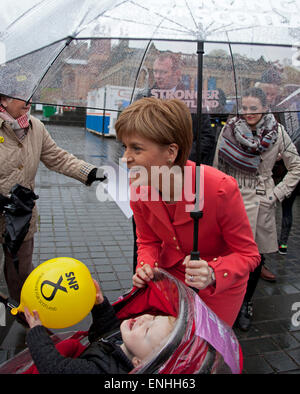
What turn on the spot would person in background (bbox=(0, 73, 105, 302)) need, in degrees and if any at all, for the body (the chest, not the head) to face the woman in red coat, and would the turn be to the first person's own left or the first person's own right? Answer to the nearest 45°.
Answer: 0° — they already face them

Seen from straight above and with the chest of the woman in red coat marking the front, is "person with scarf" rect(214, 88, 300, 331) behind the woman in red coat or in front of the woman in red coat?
behind

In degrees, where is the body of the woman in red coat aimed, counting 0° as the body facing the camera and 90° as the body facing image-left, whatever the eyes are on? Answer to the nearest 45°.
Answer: approximately 45°

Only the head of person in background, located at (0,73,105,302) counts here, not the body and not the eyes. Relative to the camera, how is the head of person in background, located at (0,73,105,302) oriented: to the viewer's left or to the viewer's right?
to the viewer's right

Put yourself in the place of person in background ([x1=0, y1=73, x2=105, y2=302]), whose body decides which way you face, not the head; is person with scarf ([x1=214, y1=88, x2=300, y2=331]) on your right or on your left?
on your left

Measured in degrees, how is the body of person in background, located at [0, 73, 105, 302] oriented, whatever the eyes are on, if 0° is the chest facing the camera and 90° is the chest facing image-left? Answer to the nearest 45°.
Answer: approximately 315°

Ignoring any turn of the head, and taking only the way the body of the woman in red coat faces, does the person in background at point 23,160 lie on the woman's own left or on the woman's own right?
on the woman's own right
